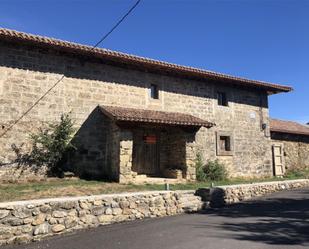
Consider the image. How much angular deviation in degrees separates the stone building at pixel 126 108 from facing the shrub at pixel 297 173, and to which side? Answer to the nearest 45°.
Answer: approximately 90° to its left

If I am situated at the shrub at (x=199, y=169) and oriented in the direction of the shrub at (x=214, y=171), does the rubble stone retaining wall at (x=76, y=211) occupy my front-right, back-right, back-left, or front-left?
back-right

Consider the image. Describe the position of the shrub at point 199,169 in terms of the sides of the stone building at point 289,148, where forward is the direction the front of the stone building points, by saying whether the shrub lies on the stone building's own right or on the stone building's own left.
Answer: on the stone building's own right

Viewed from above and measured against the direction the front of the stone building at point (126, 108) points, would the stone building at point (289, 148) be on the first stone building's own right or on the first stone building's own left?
on the first stone building's own left

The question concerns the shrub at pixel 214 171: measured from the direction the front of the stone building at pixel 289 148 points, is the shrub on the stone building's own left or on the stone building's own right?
on the stone building's own right

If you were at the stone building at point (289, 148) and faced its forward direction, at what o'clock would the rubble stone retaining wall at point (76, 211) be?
The rubble stone retaining wall is roughly at 2 o'clock from the stone building.

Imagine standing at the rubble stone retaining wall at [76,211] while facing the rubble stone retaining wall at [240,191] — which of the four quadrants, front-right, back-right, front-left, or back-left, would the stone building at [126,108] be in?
front-left

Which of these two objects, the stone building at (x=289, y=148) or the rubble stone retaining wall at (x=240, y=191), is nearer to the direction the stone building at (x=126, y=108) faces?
the rubble stone retaining wall

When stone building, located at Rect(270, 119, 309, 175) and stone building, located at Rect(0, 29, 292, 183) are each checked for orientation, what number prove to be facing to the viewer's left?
0

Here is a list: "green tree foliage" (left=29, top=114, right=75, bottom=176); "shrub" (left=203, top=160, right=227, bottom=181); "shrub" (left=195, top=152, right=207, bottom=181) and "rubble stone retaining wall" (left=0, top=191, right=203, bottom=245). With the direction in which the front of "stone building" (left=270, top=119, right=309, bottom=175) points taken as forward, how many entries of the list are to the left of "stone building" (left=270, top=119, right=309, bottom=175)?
0

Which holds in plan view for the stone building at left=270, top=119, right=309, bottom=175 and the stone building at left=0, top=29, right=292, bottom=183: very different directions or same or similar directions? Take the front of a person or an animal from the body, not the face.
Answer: same or similar directions

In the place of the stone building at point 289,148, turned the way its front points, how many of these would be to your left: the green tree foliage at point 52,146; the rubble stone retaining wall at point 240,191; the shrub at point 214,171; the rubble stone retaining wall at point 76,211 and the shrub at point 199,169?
0

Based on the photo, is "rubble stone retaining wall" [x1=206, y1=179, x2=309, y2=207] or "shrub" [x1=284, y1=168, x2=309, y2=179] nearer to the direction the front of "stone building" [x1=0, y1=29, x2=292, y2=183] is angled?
the rubble stone retaining wall

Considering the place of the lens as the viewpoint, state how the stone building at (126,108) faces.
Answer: facing the viewer and to the right of the viewer

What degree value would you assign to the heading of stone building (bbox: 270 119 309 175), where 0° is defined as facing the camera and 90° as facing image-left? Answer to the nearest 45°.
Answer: approximately 315°

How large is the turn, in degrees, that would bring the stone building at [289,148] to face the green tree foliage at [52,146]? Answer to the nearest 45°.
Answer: approximately 90° to its right
